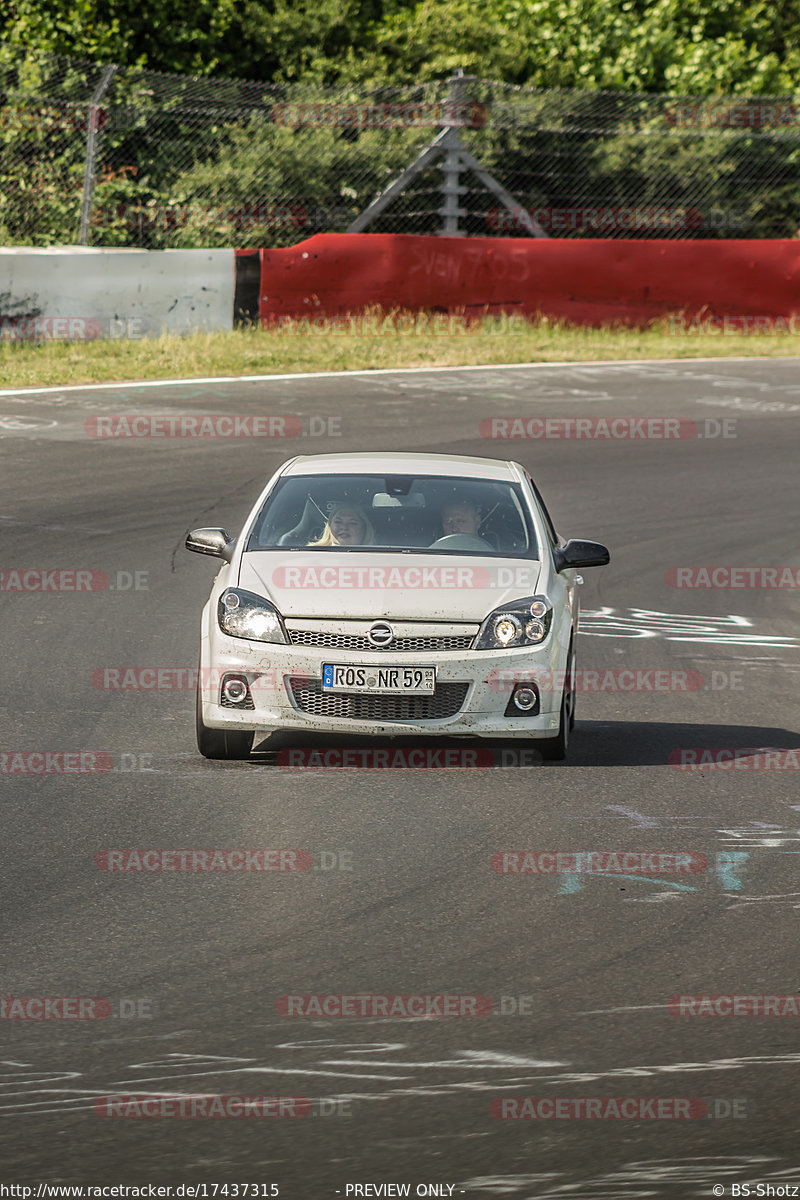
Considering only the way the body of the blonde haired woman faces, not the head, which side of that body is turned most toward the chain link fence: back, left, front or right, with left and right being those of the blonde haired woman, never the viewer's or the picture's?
back

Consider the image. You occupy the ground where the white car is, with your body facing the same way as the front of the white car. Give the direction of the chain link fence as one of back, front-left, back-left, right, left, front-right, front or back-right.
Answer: back

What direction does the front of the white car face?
toward the camera

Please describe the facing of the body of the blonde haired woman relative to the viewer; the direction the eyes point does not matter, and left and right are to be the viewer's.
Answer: facing the viewer

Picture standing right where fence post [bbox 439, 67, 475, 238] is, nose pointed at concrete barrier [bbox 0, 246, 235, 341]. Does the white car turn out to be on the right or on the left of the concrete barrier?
left

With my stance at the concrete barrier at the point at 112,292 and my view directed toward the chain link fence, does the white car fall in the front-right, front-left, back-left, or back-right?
back-right

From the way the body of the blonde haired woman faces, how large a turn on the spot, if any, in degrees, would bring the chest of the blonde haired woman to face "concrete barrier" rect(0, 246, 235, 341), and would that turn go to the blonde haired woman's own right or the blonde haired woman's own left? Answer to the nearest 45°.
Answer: approximately 180°

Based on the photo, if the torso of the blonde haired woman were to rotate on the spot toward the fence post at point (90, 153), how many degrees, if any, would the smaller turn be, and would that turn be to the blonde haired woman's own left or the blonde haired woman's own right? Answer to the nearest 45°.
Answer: approximately 180°

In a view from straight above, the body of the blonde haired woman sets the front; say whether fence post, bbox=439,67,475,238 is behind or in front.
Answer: behind
